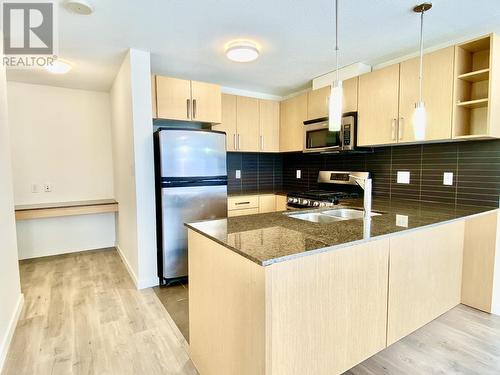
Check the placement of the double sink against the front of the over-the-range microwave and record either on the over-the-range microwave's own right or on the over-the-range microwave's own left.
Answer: on the over-the-range microwave's own left

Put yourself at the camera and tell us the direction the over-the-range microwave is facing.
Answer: facing the viewer and to the left of the viewer

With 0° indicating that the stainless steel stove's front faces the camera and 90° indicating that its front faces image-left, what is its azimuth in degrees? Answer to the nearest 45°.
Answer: approximately 45°

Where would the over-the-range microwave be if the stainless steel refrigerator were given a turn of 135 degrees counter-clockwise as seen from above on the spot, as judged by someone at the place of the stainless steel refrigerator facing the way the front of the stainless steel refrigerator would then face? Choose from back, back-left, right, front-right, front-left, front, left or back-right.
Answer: front-right

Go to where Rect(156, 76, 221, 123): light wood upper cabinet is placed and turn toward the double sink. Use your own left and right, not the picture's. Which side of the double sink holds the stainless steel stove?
left

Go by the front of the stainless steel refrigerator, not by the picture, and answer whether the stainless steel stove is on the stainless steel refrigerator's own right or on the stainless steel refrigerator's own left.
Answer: on the stainless steel refrigerator's own left

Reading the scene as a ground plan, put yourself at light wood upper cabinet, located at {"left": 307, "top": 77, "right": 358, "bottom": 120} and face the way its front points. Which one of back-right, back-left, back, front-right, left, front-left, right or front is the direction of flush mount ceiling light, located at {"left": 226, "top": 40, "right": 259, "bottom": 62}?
front

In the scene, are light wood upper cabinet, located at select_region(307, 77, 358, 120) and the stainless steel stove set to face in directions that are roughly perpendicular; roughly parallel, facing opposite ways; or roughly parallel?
roughly parallel

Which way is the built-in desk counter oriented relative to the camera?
toward the camera

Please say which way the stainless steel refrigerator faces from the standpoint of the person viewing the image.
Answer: facing the viewer
